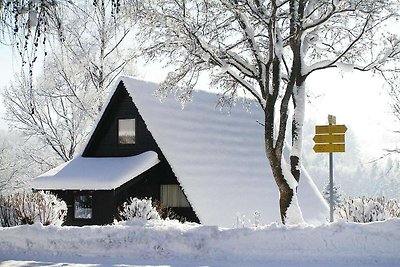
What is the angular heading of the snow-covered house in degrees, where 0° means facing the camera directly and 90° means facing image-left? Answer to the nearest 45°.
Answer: approximately 45°

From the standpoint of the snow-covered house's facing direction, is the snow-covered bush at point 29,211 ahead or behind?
ahead

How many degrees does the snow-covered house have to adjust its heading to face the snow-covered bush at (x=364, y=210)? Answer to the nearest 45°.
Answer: approximately 90° to its left

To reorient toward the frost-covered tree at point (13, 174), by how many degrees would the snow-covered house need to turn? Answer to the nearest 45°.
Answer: approximately 90° to its right

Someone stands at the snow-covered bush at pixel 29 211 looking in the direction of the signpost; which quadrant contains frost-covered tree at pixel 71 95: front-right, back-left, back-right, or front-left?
back-left

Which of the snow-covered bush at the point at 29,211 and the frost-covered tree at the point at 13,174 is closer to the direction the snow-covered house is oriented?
the snow-covered bush

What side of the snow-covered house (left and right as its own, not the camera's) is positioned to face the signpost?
left

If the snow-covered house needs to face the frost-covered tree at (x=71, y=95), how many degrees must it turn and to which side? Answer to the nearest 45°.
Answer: approximately 90° to its right
